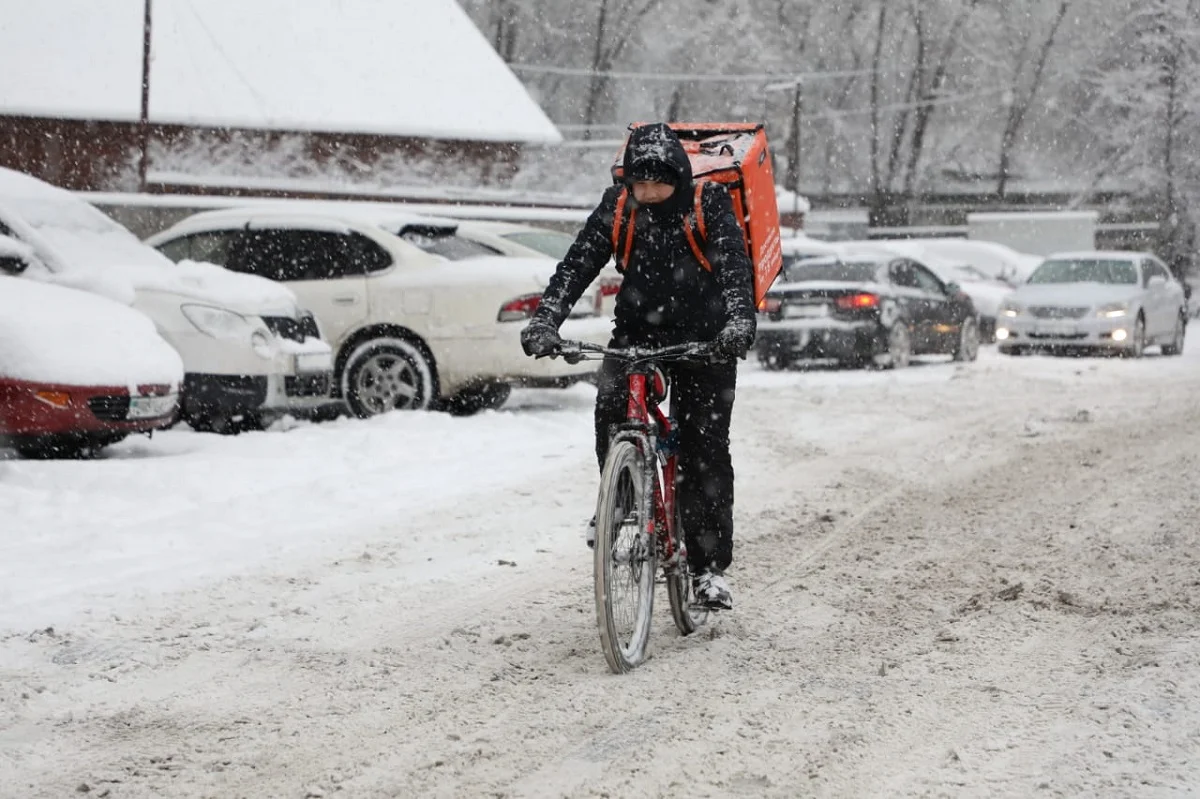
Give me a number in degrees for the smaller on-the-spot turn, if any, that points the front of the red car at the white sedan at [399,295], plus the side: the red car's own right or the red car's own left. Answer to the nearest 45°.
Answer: approximately 90° to the red car's own left

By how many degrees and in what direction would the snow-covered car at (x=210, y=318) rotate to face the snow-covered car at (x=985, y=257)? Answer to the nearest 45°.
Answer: approximately 90° to its left

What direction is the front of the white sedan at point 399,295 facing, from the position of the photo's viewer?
facing away from the viewer and to the left of the viewer

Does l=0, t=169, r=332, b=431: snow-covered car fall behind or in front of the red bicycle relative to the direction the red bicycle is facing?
behind

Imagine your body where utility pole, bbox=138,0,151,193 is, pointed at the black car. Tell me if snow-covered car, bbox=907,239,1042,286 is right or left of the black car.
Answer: left

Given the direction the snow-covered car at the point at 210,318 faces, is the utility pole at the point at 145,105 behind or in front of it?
behind

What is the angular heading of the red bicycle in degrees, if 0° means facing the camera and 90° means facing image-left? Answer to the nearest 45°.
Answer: approximately 0°

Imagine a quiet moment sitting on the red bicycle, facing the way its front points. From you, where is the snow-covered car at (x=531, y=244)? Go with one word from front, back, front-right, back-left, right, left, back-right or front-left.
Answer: back

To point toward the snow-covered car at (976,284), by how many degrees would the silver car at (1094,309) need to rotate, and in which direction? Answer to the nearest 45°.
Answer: approximately 90° to its right
